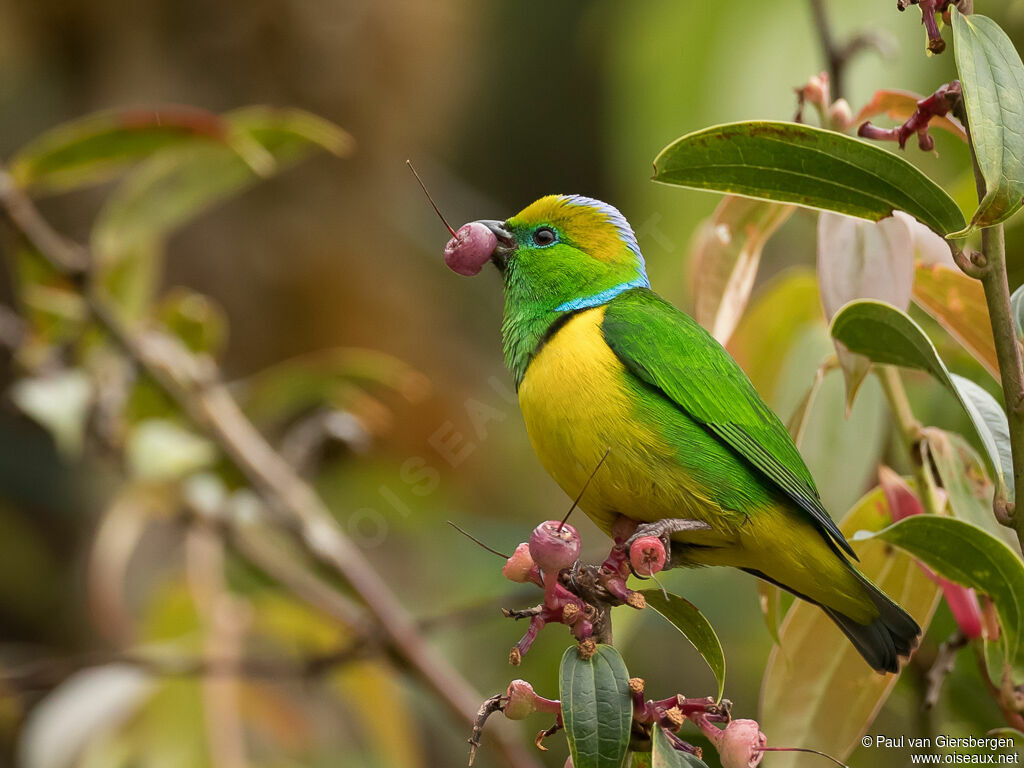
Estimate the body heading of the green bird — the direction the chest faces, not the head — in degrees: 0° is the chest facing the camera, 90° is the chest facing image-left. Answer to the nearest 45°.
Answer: approximately 90°

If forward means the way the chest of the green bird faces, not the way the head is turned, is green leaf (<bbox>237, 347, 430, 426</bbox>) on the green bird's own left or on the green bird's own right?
on the green bird's own right

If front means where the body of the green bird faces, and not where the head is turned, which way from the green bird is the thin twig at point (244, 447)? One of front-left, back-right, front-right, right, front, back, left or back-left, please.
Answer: front-right

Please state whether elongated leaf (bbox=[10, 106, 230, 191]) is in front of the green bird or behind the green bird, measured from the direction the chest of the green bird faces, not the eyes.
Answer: in front
